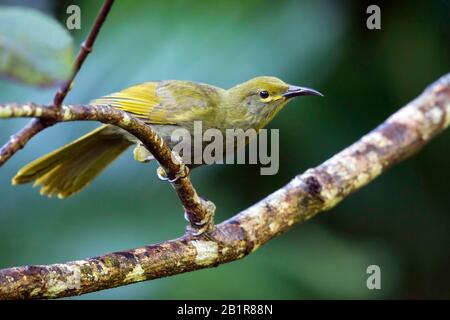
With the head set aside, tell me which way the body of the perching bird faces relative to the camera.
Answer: to the viewer's right
